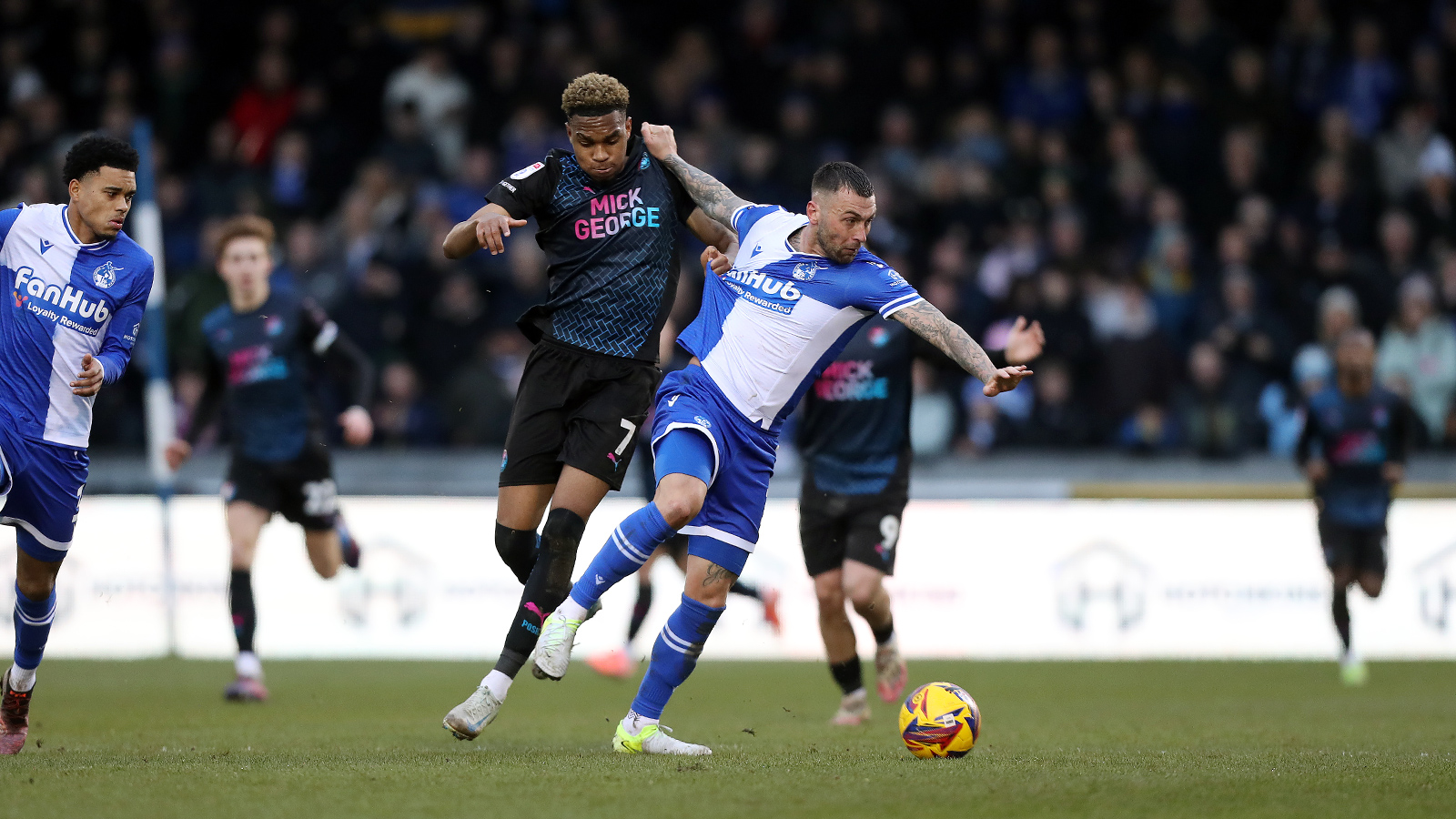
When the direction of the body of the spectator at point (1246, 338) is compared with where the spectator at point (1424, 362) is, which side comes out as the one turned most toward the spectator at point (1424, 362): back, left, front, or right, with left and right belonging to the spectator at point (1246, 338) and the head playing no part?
left

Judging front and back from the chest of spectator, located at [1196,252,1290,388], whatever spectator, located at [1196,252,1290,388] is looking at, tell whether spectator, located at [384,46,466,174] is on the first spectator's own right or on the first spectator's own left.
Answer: on the first spectator's own right

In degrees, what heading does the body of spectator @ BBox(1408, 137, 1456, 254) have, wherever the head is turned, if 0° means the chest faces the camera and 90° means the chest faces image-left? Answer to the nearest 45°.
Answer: approximately 0°

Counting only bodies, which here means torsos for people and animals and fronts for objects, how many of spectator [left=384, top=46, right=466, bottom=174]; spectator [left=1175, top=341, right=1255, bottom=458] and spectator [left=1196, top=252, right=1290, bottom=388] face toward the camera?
3

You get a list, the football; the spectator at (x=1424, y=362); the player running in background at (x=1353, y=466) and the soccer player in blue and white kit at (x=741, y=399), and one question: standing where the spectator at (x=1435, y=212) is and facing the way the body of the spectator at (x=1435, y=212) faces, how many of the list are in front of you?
4

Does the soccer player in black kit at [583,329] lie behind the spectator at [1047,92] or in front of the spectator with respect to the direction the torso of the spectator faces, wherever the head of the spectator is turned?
in front

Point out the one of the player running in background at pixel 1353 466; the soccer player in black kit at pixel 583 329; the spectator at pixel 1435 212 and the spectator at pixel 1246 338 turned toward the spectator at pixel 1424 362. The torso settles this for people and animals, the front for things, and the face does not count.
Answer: the spectator at pixel 1435 212

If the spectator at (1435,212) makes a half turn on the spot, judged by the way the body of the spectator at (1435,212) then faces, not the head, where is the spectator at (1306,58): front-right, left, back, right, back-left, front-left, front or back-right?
front-left

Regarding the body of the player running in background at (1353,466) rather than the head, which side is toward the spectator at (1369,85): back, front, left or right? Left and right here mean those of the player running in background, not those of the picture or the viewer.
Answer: back
